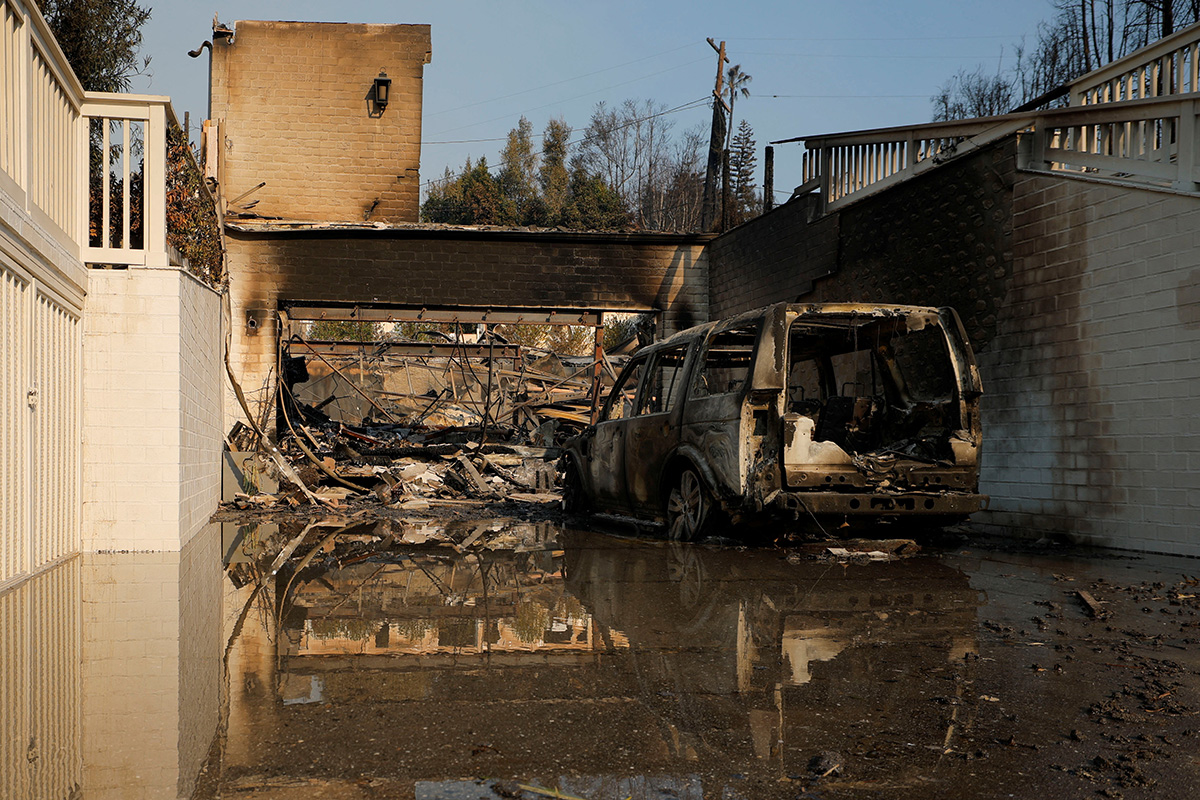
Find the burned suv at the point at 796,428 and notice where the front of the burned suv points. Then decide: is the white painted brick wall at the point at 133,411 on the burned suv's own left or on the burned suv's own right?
on the burned suv's own left

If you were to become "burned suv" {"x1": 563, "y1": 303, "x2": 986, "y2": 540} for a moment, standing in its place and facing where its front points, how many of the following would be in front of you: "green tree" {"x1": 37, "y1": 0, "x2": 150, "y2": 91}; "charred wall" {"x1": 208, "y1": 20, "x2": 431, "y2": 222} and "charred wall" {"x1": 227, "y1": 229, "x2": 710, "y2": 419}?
3

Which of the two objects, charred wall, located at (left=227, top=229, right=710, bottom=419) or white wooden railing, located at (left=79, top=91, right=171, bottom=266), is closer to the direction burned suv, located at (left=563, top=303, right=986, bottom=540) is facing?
the charred wall

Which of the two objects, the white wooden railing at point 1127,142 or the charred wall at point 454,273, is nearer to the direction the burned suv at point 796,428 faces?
the charred wall

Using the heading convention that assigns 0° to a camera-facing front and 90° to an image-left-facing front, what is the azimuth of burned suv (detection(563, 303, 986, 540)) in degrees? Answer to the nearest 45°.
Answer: approximately 135°

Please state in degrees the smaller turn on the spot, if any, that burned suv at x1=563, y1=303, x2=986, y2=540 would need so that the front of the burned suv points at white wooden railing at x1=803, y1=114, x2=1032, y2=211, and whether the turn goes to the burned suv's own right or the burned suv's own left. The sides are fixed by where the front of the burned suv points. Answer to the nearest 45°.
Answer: approximately 45° to the burned suv's own right

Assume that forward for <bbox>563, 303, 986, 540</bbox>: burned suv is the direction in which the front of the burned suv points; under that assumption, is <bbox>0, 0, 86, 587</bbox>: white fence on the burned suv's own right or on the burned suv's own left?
on the burned suv's own left

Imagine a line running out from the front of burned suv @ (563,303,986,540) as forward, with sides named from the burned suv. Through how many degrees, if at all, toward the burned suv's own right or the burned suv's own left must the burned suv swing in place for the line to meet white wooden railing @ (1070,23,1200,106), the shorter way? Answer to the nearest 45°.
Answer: approximately 90° to the burned suv's own right

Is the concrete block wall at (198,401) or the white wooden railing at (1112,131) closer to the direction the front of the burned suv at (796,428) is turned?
the concrete block wall

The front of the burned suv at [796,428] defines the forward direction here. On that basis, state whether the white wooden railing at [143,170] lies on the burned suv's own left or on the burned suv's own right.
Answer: on the burned suv's own left
